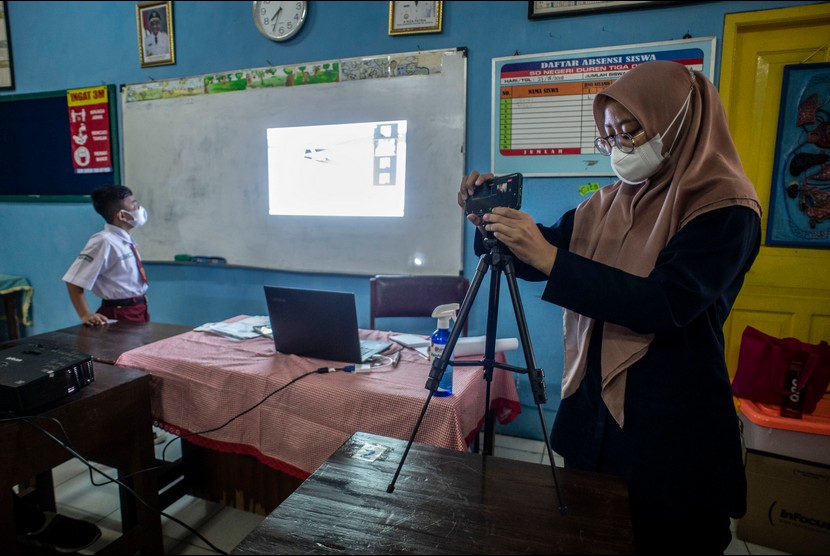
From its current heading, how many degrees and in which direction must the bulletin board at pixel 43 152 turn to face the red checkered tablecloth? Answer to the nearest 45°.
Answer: approximately 45° to its left

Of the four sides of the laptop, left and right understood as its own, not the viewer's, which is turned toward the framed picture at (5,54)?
left

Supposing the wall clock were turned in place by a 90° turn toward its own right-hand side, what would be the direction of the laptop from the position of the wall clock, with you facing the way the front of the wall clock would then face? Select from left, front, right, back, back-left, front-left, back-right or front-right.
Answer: back-left

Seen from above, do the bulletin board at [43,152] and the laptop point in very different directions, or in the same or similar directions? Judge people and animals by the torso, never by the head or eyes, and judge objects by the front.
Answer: very different directions

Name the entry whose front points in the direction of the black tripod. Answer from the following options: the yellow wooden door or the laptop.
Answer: the yellow wooden door

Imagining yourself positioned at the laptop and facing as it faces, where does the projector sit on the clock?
The projector is roughly at 7 o'clock from the laptop.

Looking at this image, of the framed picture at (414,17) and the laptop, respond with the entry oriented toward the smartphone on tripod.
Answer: the framed picture

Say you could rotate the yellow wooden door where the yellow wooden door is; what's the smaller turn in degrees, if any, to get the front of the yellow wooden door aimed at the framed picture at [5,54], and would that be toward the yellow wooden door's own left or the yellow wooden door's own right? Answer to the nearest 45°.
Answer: approximately 90° to the yellow wooden door's own right

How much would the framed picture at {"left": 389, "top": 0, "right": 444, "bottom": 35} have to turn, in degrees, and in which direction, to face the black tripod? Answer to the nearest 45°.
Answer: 0° — it already faces it

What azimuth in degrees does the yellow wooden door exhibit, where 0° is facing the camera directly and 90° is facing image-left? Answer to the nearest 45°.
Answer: approximately 0°

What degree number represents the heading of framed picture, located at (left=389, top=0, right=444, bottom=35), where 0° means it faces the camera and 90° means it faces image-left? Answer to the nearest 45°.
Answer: approximately 0°
